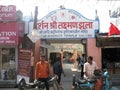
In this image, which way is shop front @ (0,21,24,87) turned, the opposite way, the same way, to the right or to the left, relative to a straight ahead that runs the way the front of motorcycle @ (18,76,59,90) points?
to the right

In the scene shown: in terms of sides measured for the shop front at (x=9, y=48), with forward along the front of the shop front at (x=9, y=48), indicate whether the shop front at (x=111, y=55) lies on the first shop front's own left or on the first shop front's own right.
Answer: on the first shop front's own left

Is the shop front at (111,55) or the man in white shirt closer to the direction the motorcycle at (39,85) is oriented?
the man in white shirt

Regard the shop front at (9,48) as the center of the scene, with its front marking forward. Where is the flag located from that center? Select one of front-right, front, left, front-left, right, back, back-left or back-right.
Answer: left

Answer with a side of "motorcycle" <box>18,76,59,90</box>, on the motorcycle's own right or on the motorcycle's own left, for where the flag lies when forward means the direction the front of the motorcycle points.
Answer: on the motorcycle's own left

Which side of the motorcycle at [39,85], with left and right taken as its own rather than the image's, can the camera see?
right

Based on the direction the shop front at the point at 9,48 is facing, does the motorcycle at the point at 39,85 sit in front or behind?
in front
